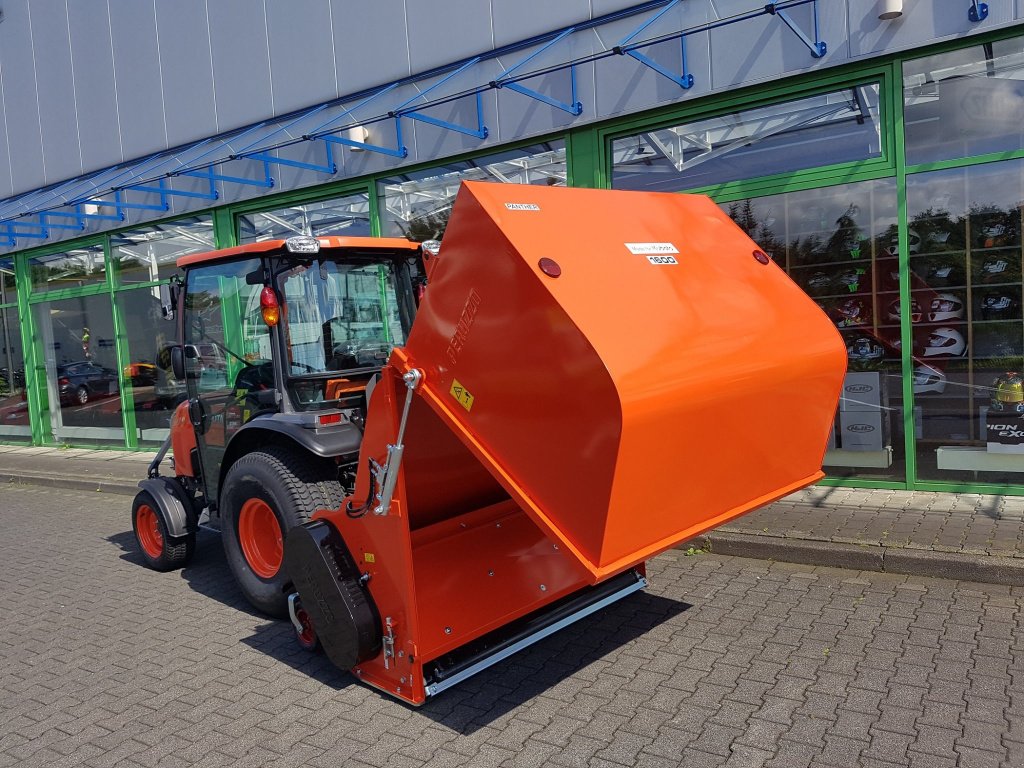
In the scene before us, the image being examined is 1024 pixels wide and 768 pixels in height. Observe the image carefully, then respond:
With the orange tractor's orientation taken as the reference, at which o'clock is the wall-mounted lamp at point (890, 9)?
The wall-mounted lamp is roughly at 3 o'clock from the orange tractor.

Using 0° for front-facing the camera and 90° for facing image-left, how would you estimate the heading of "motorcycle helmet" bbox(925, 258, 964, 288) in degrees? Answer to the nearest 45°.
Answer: approximately 45°

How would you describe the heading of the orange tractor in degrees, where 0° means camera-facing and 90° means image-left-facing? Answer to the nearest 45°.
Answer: approximately 135°

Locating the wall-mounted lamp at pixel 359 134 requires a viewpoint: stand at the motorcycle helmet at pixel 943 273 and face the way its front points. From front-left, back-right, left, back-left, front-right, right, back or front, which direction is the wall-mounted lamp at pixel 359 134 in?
front-right

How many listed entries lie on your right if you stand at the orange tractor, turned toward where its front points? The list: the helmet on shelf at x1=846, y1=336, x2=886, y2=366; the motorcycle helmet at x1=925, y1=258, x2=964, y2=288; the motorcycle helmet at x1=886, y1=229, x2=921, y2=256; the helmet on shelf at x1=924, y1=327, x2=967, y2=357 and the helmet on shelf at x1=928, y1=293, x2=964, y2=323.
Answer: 5

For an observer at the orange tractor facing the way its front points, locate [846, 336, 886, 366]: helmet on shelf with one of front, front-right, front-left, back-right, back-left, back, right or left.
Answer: right

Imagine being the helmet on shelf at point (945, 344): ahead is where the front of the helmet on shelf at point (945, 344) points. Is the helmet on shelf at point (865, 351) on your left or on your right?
on your right

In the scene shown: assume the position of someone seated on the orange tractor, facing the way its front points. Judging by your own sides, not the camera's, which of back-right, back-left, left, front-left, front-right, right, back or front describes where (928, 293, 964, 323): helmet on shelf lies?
right

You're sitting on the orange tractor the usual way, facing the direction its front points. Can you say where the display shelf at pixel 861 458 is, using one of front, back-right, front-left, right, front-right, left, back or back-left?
right

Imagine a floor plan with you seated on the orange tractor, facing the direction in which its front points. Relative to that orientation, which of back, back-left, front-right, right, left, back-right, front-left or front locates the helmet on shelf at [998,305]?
right

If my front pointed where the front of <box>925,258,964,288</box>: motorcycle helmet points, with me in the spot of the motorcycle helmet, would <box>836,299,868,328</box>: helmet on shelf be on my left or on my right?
on my right

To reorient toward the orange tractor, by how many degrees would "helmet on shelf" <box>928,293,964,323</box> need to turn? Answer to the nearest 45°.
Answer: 0° — it already faces it

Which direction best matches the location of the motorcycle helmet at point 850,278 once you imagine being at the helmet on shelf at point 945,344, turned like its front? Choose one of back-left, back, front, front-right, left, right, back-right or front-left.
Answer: front-right

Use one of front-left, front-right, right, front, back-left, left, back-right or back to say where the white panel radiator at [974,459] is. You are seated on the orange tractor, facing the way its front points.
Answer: right
